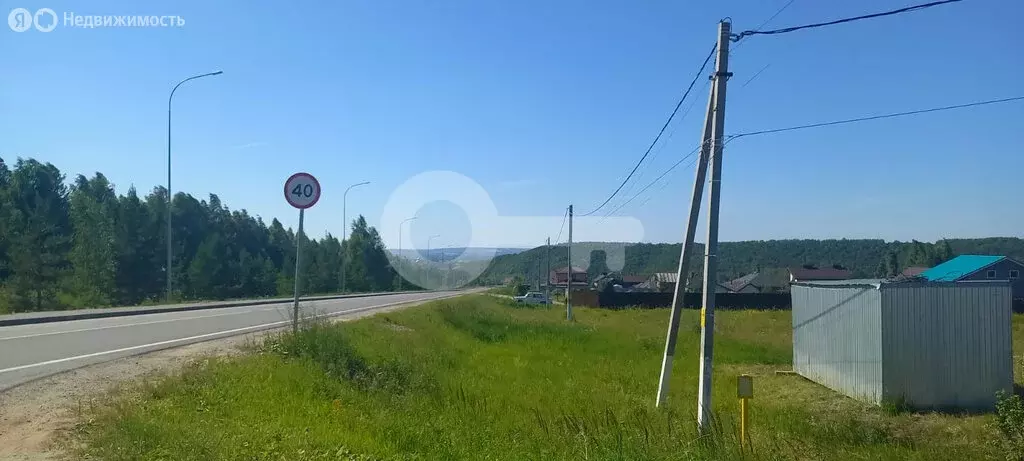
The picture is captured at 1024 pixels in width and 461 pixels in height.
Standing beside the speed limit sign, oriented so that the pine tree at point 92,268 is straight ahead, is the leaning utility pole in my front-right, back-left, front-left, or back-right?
back-right

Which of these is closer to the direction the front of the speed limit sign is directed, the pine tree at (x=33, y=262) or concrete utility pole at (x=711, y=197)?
the concrete utility pole

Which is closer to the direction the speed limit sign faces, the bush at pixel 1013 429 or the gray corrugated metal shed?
the bush

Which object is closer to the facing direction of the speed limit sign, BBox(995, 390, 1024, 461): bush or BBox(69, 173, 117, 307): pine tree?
the bush

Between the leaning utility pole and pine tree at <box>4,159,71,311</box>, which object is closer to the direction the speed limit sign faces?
the leaning utility pole

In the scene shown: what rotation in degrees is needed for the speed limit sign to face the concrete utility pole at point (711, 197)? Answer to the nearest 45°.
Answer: approximately 45° to its left

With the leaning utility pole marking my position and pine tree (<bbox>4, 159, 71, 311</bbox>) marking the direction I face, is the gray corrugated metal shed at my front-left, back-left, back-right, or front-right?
back-right

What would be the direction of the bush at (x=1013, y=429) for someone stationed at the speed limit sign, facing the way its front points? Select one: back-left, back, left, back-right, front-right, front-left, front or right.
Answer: front-left

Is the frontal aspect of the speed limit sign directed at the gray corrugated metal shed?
no

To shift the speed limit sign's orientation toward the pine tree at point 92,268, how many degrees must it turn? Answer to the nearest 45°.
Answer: approximately 180°

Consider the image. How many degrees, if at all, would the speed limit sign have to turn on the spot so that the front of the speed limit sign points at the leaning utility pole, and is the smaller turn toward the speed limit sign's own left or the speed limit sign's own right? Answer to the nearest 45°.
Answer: approximately 90° to the speed limit sign's own left

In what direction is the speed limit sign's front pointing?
toward the camera

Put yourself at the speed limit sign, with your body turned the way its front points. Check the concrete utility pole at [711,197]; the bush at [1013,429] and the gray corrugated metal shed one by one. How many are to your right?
0

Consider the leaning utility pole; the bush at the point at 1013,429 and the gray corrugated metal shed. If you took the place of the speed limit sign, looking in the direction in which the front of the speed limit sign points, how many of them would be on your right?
0

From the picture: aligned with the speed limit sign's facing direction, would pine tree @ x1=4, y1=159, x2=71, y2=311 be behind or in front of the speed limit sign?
behind
